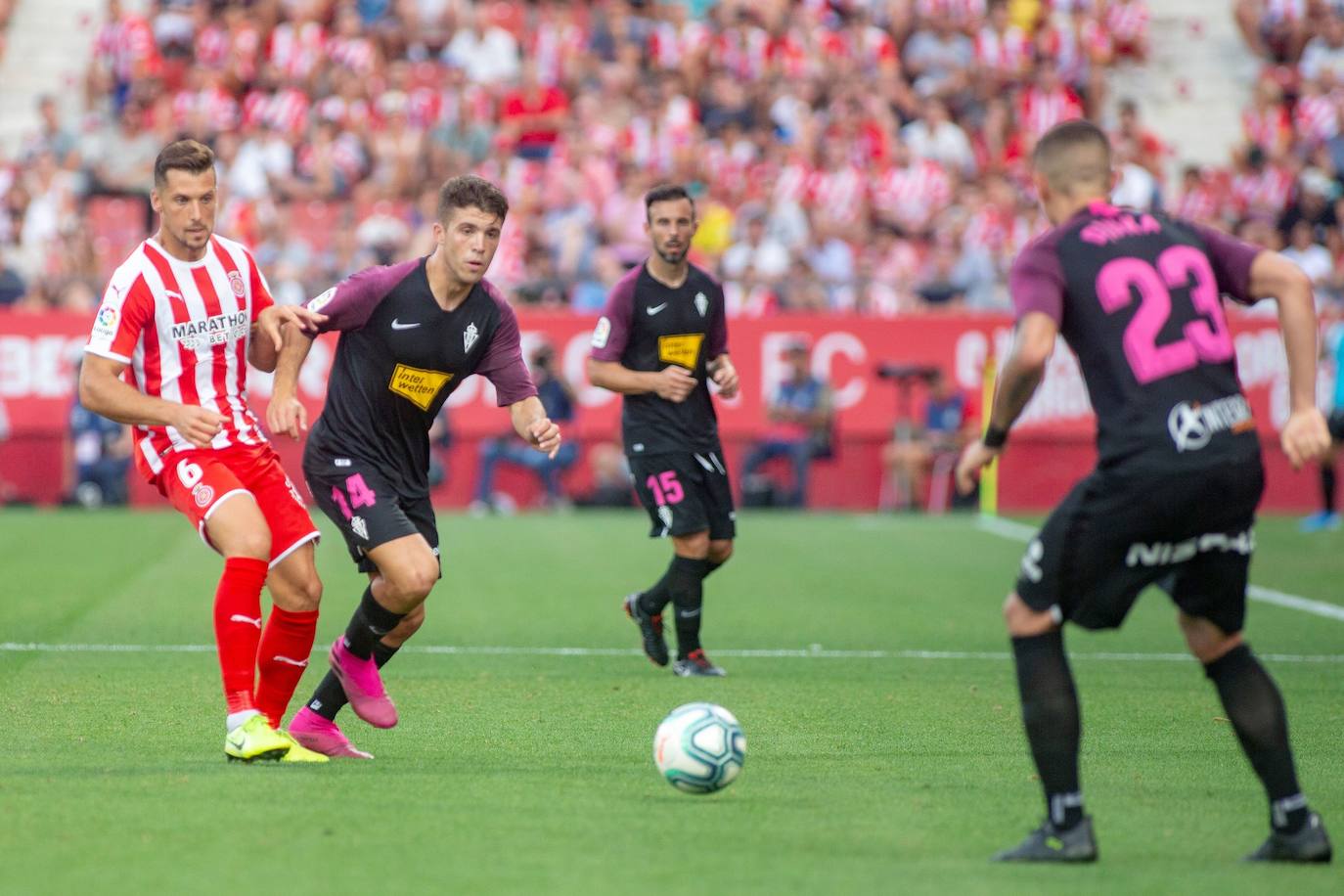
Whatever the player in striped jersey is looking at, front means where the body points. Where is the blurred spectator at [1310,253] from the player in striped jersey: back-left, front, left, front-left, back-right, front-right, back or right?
left

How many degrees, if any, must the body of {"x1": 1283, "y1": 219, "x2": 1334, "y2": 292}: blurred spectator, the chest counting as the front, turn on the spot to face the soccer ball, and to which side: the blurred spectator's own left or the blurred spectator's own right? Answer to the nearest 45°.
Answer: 0° — they already face it

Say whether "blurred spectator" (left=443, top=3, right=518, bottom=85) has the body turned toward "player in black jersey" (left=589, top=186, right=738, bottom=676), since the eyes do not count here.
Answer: yes

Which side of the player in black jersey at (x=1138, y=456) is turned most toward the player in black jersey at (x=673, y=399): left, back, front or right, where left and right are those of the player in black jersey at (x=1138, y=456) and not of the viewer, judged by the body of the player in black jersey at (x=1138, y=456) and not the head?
front

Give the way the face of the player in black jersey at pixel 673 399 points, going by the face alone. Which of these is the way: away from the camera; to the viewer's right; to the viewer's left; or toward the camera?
toward the camera

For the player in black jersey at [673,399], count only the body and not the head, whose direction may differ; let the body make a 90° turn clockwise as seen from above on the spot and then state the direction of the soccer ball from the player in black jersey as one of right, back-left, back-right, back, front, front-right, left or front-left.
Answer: front-left

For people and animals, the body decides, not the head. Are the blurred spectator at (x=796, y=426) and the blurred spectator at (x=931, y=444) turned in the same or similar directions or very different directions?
same or similar directions

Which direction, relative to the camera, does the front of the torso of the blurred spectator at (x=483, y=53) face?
toward the camera

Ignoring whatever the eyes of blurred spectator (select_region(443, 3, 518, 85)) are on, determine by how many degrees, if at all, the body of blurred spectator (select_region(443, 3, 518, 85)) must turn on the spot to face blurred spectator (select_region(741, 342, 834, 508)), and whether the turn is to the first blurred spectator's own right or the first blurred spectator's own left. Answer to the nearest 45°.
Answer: approximately 45° to the first blurred spectator's own left

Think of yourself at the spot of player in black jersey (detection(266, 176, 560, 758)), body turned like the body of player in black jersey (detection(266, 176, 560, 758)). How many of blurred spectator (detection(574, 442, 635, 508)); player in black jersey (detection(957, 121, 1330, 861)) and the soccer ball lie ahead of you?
2

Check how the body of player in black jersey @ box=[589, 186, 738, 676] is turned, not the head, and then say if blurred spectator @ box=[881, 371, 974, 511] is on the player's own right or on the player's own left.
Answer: on the player's own left

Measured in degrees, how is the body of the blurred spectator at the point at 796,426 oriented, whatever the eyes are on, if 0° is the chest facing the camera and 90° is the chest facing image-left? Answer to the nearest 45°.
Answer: approximately 45°

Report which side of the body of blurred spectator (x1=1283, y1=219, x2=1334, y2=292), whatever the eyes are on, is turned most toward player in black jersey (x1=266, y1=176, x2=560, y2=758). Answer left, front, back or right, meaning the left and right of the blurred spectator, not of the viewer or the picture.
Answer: front

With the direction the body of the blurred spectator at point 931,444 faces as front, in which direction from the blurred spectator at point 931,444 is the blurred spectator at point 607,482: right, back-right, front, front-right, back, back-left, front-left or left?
front-right

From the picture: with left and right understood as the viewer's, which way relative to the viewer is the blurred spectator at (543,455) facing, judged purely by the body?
facing the viewer and to the left of the viewer

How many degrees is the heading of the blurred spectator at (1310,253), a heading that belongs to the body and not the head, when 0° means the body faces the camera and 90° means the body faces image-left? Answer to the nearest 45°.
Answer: approximately 0°

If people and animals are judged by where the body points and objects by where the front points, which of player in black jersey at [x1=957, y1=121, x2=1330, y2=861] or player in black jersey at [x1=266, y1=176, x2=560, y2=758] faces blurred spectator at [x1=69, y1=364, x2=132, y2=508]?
player in black jersey at [x1=957, y1=121, x2=1330, y2=861]
